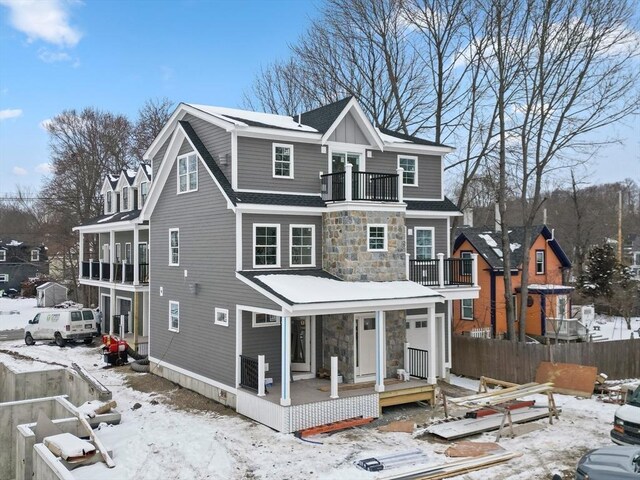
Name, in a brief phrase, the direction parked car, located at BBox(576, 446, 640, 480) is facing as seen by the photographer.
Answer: facing the viewer and to the left of the viewer

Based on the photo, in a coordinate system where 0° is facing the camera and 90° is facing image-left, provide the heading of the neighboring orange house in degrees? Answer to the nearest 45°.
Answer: approximately 315°

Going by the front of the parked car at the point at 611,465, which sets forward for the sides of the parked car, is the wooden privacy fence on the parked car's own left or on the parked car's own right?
on the parked car's own right

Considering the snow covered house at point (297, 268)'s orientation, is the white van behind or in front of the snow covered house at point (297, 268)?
behind

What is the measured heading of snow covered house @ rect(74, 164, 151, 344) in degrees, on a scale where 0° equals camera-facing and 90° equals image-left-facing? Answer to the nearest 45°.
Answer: approximately 45°

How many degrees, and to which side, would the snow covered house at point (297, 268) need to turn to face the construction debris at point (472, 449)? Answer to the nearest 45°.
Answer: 0° — it already faces it

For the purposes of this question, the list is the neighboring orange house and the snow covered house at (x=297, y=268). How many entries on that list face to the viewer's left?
0

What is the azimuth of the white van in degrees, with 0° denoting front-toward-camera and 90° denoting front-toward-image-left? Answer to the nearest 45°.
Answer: approximately 135°

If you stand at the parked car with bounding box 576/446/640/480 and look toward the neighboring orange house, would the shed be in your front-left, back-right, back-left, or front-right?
front-left

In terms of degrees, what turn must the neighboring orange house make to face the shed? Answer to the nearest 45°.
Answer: approximately 135° to its right
